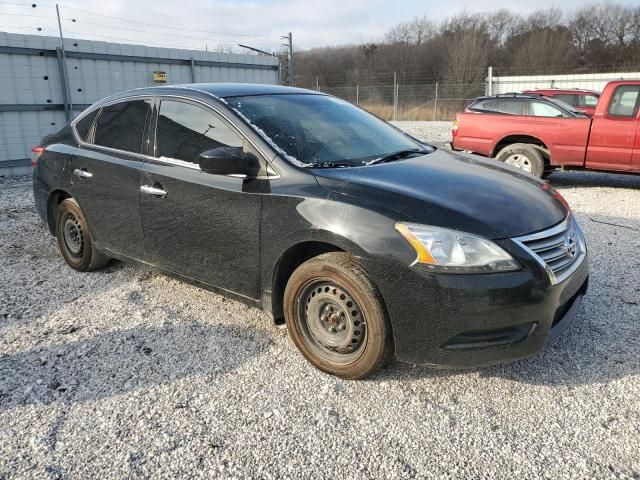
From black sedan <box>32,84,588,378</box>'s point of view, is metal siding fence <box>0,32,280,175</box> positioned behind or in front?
behind

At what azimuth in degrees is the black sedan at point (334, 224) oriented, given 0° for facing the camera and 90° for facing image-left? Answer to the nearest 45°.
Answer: approximately 315°

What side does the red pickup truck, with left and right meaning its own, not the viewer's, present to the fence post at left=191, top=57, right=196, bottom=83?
back

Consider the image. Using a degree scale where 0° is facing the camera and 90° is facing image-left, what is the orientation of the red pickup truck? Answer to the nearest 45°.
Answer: approximately 270°

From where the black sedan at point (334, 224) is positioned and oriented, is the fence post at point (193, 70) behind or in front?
behind

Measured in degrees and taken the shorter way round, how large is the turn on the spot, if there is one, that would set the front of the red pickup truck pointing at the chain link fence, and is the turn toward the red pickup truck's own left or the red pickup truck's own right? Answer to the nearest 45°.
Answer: approximately 90° to the red pickup truck's own left

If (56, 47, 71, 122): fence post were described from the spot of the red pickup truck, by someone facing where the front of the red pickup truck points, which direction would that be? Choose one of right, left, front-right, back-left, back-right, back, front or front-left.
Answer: back

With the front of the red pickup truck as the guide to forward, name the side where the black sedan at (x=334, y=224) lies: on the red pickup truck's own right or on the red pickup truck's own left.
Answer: on the red pickup truck's own right

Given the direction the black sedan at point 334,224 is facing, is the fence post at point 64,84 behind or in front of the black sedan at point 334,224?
behind

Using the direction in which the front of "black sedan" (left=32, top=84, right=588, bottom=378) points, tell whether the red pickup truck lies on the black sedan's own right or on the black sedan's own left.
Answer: on the black sedan's own left

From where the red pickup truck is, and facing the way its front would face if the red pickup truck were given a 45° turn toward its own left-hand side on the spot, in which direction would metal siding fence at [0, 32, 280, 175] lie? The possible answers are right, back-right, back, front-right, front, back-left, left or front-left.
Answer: back-left
